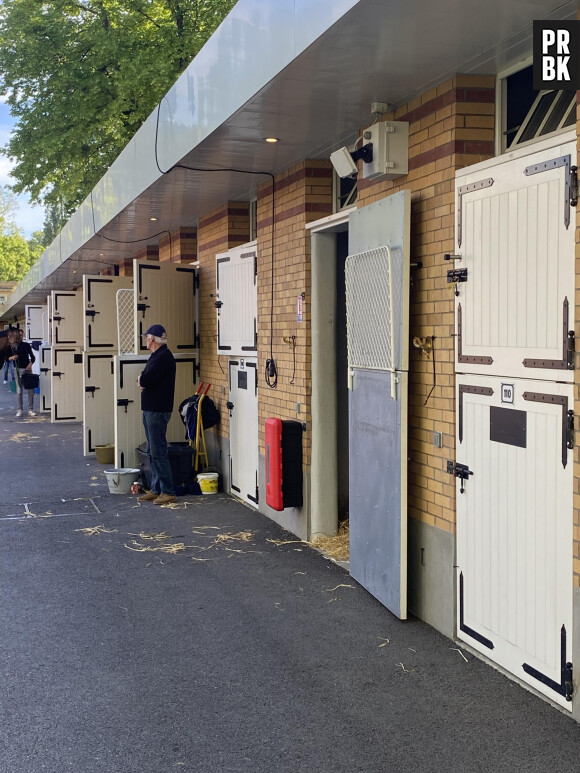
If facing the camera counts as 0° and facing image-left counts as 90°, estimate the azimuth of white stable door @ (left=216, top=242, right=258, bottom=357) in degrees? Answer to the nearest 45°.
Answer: approximately 45°

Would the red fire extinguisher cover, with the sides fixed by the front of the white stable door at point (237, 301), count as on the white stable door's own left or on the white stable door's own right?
on the white stable door's own left
